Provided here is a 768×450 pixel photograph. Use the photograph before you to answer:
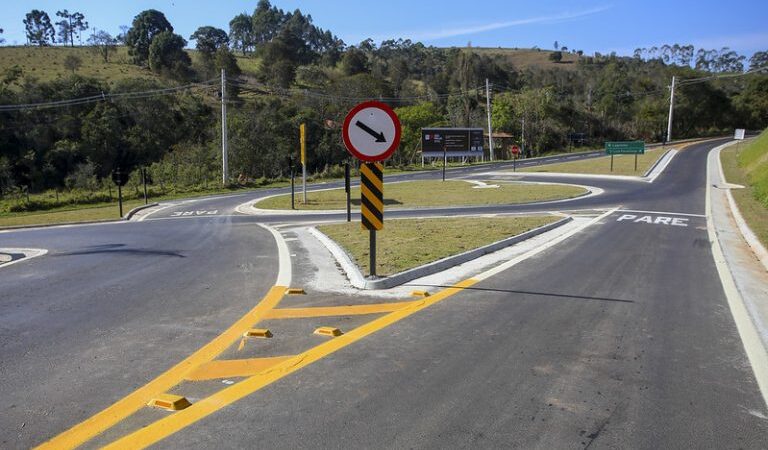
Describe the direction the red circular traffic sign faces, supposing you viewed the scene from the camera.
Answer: facing the viewer

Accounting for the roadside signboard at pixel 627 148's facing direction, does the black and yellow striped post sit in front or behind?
in front

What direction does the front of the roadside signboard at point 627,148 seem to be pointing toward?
toward the camera

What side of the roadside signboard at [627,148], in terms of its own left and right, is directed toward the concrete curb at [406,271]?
front

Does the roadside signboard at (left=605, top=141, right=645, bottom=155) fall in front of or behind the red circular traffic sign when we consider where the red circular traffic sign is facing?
behind

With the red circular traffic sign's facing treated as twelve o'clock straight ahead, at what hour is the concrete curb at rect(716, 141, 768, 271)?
The concrete curb is roughly at 8 o'clock from the red circular traffic sign.

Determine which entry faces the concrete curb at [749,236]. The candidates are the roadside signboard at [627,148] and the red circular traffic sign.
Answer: the roadside signboard

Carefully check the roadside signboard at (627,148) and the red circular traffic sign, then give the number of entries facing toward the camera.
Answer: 2

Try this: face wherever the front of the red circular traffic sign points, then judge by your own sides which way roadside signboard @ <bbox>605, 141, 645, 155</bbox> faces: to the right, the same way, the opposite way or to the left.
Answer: the same way

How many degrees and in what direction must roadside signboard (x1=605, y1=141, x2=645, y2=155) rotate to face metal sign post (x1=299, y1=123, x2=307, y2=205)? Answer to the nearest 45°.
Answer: approximately 45° to its right

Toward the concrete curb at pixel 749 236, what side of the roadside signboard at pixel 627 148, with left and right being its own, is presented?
front

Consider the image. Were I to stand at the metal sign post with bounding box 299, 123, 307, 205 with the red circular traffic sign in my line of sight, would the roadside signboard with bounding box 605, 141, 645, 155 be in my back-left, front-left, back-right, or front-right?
back-left

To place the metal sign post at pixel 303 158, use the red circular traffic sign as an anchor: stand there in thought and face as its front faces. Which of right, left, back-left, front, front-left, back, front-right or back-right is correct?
back

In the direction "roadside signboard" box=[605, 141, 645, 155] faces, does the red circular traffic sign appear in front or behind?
in front
